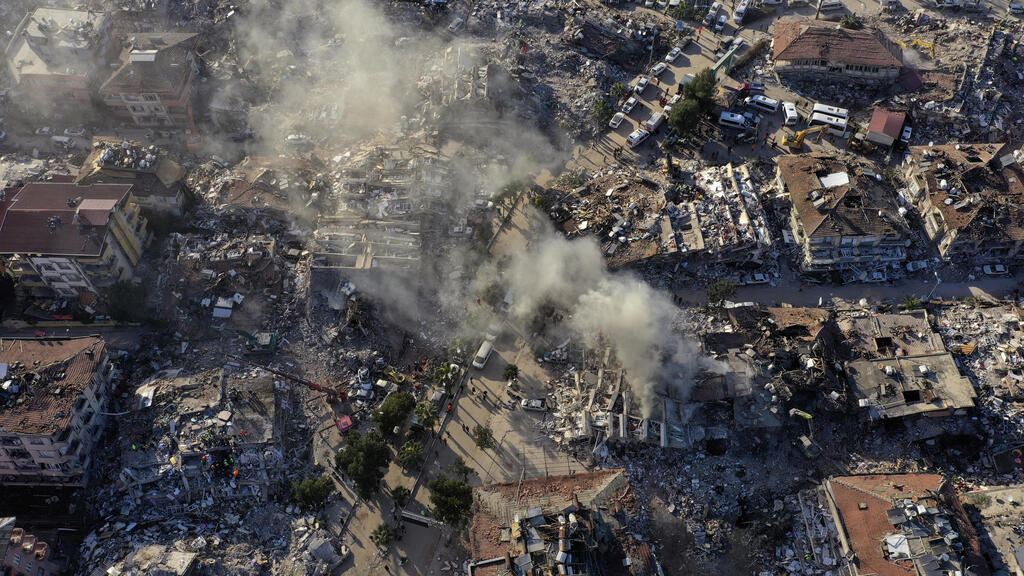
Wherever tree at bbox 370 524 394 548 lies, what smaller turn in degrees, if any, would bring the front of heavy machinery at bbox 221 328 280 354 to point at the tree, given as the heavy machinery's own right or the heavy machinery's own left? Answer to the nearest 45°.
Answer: approximately 90° to the heavy machinery's own left

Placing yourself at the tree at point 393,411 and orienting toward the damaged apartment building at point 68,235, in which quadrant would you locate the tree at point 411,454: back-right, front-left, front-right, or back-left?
back-left

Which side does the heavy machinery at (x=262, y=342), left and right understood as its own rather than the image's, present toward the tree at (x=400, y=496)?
left

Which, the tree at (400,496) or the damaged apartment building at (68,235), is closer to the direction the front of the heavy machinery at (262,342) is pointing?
the damaged apartment building

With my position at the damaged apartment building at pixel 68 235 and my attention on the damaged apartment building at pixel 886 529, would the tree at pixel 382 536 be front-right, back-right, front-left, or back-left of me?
front-right

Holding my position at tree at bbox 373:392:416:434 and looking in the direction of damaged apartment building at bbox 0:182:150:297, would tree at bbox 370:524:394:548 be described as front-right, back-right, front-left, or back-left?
back-left

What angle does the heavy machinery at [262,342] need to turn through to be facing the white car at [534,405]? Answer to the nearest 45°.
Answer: approximately 135° to its left

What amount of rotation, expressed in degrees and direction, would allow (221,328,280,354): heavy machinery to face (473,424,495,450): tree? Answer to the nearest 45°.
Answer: approximately 135° to its left

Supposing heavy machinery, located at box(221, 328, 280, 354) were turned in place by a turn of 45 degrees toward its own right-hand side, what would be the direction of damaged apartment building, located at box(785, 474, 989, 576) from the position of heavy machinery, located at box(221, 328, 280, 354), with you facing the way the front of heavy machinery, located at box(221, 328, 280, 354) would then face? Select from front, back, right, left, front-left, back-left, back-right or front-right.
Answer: back

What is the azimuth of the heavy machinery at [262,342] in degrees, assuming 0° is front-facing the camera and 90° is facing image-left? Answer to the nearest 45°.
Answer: approximately 90°

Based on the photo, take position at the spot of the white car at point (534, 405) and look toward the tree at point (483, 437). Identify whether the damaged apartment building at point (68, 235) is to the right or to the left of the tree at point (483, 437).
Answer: right
